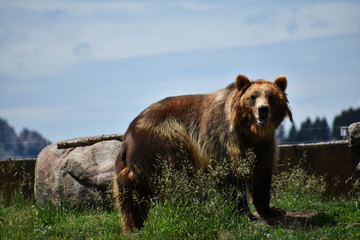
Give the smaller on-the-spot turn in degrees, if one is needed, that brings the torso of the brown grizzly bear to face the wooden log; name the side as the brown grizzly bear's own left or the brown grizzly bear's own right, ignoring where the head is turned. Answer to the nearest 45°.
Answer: approximately 135° to the brown grizzly bear's own left

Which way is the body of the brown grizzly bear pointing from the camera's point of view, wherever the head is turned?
to the viewer's right

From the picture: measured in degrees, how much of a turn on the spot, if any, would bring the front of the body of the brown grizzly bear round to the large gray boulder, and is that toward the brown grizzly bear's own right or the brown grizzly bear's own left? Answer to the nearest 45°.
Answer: approximately 135° to the brown grizzly bear's own left
